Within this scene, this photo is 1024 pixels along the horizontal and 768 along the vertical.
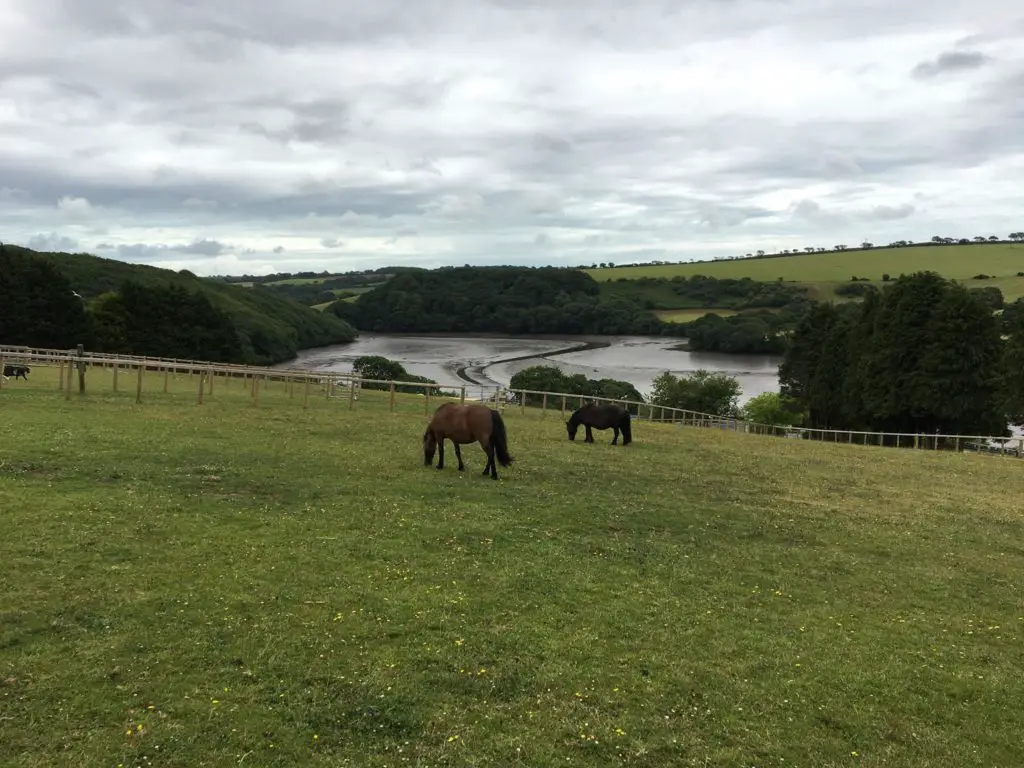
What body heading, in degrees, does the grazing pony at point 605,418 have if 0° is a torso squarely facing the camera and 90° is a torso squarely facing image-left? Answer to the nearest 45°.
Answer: approximately 90°

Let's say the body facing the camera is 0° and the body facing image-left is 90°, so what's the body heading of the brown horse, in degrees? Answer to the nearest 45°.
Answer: approximately 135°

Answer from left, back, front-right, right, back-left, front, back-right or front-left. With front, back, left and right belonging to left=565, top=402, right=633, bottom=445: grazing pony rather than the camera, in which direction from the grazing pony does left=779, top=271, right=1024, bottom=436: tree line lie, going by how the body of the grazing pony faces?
back-right

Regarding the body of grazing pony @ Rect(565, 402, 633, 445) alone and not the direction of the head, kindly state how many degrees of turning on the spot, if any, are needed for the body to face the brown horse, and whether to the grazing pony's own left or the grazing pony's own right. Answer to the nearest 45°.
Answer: approximately 90° to the grazing pony's own left

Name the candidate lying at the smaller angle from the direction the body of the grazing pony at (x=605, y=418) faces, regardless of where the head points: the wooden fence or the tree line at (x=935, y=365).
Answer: the wooden fence

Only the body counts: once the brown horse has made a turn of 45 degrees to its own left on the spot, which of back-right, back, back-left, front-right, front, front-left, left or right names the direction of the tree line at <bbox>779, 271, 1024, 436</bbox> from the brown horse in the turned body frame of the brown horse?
back-right

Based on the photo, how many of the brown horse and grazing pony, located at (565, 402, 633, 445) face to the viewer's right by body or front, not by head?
0
